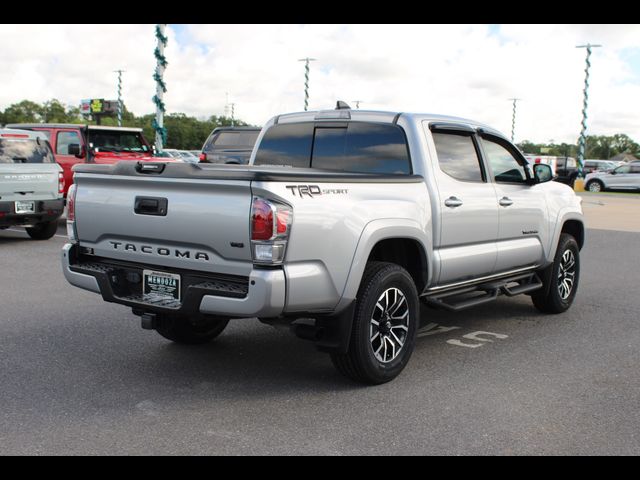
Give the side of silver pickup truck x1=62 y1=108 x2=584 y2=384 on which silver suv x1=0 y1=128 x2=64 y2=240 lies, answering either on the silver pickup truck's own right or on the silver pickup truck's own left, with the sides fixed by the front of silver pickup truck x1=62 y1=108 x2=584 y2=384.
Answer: on the silver pickup truck's own left

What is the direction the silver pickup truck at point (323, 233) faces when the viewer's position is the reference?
facing away from the viewer and to the right of the viewer

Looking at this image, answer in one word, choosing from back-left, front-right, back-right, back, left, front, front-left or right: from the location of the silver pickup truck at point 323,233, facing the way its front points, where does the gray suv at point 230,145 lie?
front-left

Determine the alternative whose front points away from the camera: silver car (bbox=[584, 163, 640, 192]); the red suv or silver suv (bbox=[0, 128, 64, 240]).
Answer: the silver suv

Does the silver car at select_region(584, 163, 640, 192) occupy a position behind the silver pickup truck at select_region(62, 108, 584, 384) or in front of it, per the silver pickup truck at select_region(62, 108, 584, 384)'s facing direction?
in front

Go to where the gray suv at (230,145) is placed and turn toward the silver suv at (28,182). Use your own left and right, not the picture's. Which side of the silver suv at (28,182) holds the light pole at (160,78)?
right

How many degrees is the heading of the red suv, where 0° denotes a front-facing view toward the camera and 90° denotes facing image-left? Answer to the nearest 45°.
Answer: approximately 315°

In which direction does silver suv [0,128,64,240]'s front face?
away from the camera

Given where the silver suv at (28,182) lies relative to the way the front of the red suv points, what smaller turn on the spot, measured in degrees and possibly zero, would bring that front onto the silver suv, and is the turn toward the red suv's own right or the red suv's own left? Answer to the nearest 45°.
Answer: approximately 45° to the red suv's own right
